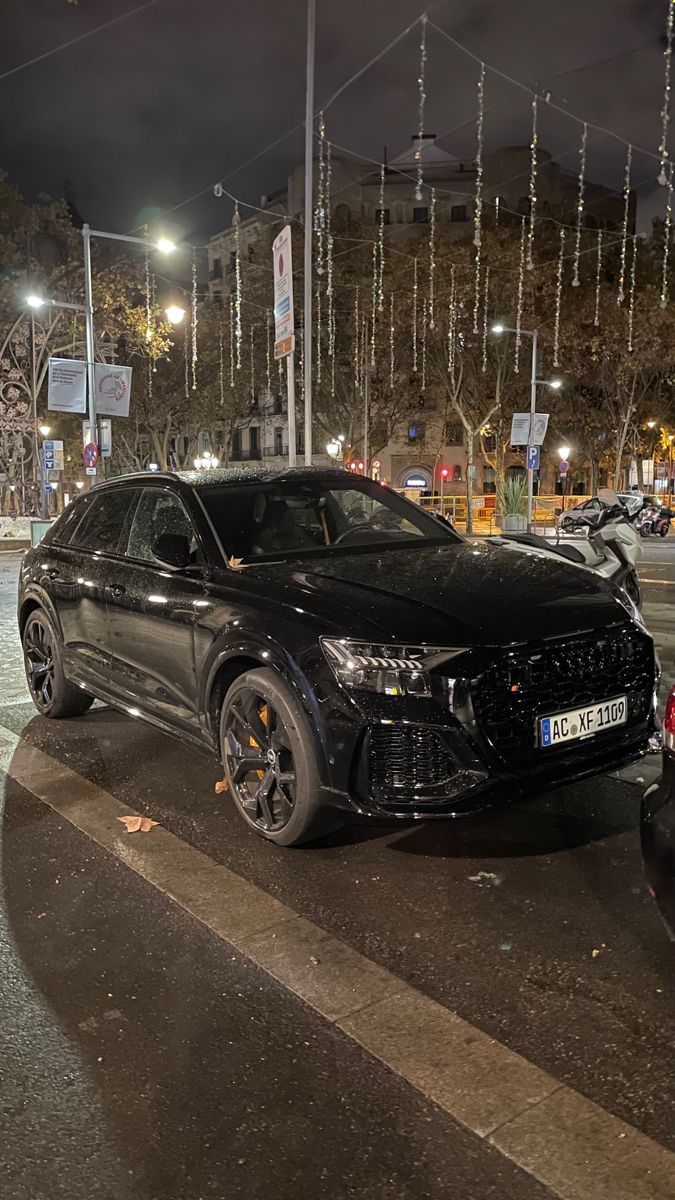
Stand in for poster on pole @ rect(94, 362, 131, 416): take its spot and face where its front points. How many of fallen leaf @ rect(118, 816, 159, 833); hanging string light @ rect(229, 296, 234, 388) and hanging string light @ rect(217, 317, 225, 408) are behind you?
2

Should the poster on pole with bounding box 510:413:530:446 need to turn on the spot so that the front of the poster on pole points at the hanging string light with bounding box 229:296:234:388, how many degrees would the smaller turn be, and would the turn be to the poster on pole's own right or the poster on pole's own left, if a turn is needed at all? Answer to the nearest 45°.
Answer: approximately 135° to the poster on pole's own right

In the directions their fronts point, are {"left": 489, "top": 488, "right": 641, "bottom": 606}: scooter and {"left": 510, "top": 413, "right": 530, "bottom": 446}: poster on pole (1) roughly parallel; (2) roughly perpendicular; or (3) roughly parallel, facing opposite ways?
roughly perpendicular

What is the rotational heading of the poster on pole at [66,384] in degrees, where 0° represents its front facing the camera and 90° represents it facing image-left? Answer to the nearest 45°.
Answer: approximately 0°

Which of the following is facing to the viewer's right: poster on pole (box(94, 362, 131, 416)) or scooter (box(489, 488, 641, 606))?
the scooter

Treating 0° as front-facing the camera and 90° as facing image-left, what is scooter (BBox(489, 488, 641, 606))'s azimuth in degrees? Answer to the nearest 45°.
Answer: approximately 270°

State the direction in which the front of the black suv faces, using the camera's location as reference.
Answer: facing the viewer and to the right of the viewer

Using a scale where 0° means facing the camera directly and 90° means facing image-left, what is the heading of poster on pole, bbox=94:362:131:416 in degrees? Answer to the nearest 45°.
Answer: approximately 0°
